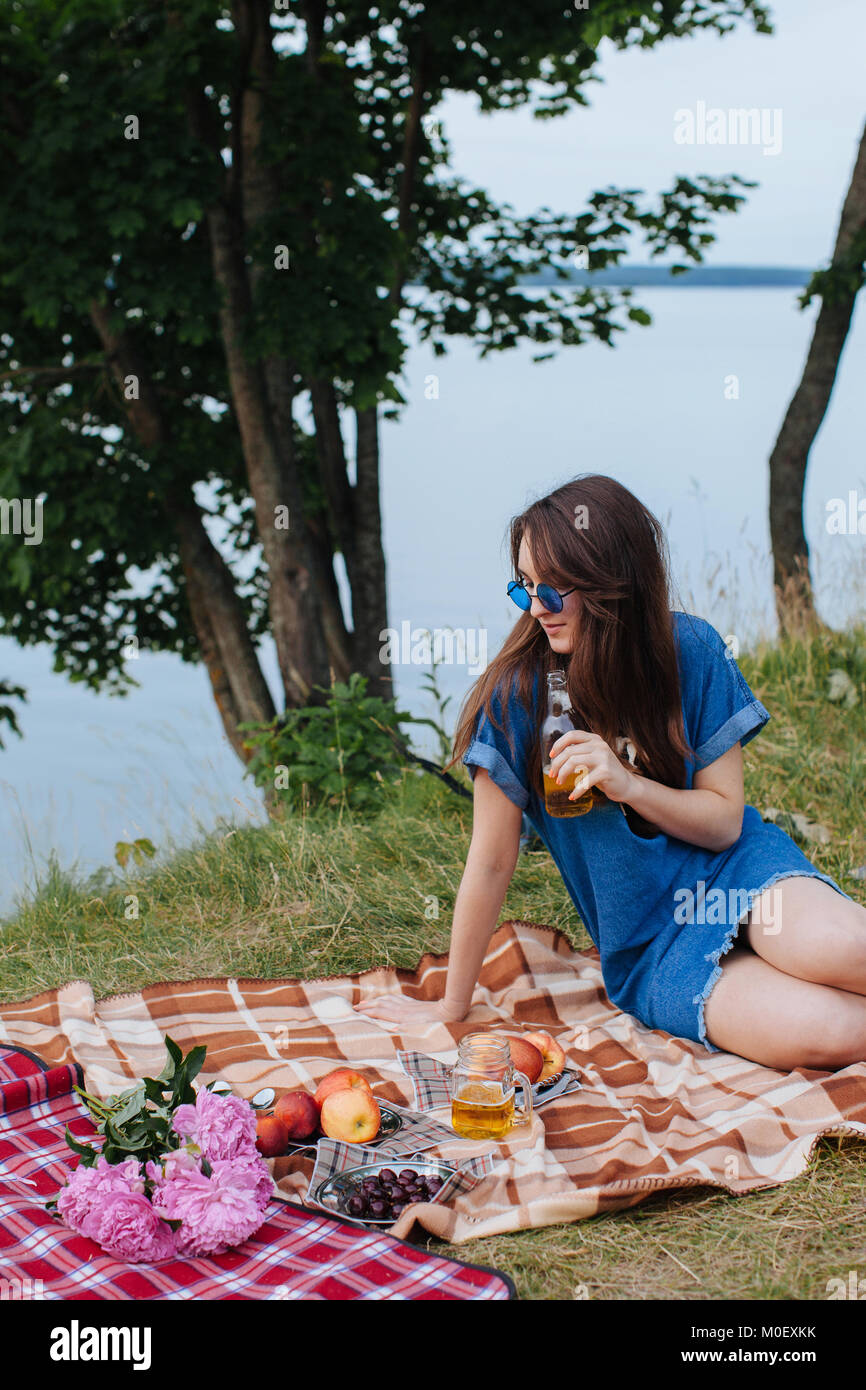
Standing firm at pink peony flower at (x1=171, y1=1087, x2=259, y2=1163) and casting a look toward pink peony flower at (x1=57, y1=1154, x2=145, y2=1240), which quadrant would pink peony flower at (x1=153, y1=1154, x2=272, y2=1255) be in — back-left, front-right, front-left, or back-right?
front-left

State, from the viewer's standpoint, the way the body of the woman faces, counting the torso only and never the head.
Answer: toward the camera

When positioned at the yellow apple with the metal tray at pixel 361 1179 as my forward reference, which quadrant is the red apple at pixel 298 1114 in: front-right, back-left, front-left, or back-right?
back-right

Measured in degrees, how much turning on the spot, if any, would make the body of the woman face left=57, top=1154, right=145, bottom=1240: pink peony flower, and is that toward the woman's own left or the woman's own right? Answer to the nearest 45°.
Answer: approximately 45° to the woman's own right

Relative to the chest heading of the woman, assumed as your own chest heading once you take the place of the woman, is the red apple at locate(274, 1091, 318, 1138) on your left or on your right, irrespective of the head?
on your right

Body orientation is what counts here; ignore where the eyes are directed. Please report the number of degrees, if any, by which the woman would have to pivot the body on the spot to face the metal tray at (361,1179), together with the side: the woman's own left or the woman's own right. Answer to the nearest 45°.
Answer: approximately 45° to the woman's own right

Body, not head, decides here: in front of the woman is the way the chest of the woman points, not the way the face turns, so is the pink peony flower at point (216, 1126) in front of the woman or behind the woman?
in front

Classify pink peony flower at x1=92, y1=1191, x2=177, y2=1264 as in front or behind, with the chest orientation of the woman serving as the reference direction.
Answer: in front

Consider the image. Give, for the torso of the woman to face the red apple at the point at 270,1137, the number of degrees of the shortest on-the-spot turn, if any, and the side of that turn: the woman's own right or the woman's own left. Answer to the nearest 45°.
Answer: approximately 45° to the woman's own right
